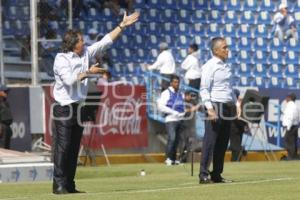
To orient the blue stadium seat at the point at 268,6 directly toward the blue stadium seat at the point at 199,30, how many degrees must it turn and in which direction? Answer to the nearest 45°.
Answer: approximately 90° to its right

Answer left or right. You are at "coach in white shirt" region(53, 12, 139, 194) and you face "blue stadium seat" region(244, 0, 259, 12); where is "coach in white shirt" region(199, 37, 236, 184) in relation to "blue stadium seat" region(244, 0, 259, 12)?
right

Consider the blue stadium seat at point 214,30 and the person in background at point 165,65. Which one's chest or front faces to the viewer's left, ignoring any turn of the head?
the person in background

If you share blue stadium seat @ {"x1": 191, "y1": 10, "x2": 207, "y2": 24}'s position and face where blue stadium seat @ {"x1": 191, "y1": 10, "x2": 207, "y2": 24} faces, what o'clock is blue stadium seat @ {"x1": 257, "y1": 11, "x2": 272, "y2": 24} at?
blue stadium seat @ {"x1": 257, "y1": 11, "x2": 272, "y2": 24} is roughly at 9 o'clock from blue stadium seat @ {"x1": 191, "y1": 10, "x2": 207, "y2": 24}.

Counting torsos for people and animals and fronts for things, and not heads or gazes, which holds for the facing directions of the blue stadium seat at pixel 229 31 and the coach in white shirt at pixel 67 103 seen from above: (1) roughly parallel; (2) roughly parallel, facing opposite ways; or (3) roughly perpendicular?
roughly perpendicular

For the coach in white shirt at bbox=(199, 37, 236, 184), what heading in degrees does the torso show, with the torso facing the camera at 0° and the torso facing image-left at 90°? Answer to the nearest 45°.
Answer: approximately 315°

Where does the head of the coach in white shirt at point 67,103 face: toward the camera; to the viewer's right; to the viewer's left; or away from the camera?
to the viewer's right

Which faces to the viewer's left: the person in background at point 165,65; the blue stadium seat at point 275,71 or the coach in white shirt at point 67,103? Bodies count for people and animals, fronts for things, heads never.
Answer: the person in background

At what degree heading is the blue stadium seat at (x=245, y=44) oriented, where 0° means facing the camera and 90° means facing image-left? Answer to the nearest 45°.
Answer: approximately 0°

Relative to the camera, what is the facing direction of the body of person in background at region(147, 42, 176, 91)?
to the viewer's left
